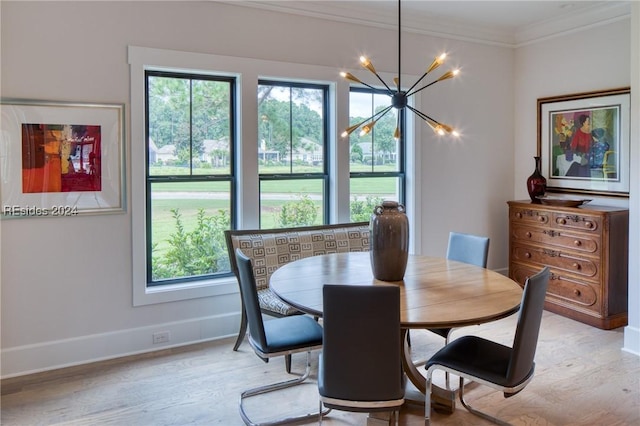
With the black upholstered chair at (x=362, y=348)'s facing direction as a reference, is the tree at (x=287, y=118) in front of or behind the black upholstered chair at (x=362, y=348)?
in front

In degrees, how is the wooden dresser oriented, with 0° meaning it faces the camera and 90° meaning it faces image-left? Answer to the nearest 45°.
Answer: approximately 45°

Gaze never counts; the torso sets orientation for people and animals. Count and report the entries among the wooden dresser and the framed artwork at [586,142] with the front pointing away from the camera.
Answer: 0

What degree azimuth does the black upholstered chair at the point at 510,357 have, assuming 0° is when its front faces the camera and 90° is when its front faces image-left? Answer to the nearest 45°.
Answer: approximately 135°

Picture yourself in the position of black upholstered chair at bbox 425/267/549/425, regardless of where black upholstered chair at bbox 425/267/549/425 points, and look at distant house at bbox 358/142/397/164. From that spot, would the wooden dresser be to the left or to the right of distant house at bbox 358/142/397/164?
right

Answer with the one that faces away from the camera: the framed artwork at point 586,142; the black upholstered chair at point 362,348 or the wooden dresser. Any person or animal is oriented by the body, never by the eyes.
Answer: the black upholstered chair

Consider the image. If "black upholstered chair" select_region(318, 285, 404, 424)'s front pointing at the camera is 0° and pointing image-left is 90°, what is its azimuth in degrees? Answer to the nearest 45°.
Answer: approximately 180°

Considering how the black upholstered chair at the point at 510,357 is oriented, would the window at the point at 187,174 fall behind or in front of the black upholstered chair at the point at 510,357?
in front

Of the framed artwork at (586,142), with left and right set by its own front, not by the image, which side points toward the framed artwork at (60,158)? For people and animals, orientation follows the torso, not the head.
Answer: front

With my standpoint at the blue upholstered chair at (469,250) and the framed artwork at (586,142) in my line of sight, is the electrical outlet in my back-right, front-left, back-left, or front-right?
back-left

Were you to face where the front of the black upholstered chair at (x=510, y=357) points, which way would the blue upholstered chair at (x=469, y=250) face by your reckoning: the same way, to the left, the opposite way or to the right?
to the left

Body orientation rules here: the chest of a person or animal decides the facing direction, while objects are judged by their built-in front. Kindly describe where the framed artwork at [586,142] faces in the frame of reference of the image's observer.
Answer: facing the viewer and to the left of the viewer
